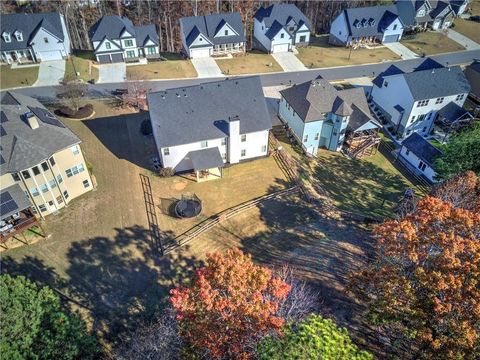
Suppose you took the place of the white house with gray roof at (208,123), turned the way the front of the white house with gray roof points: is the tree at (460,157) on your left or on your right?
on your right

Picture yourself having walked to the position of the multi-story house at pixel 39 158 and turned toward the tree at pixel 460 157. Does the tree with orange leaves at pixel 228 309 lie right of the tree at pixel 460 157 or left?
right

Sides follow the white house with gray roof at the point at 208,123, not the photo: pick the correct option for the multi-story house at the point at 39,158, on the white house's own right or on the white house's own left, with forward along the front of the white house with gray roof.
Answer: on the white house's own left

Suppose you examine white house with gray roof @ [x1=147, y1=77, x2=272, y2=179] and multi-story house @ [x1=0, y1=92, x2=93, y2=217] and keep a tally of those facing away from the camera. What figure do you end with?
2

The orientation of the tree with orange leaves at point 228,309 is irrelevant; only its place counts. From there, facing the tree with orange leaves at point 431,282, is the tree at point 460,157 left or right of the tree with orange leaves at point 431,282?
left

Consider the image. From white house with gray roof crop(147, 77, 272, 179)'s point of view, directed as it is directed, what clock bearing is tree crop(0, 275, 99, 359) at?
The tree is roughly at 7 o'clock from the white house with gray roof.

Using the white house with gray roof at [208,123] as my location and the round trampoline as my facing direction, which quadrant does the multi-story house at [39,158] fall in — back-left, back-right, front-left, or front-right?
front-right

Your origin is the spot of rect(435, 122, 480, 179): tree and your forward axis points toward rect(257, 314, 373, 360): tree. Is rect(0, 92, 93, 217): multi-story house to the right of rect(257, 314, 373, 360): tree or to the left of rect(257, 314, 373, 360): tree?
right

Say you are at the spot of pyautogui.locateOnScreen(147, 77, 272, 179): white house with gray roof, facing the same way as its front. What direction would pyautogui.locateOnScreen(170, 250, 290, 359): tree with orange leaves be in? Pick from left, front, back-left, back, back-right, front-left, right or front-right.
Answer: back

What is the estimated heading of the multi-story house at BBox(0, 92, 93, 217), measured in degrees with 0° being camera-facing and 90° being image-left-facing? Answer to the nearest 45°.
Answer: approximately 180°

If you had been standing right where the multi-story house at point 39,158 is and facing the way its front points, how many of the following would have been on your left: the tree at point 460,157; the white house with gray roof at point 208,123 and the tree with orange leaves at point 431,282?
0

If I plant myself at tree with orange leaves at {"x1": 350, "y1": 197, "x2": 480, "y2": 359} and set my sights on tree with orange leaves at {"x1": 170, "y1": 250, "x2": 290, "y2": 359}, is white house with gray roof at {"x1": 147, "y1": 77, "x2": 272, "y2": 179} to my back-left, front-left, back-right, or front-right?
front-right

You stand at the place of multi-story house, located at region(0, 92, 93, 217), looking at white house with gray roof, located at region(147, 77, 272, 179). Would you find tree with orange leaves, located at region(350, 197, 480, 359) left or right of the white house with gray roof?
right

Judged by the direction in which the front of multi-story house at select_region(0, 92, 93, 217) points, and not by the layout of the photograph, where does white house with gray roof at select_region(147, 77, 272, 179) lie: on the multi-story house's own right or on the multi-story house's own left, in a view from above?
on the multi-story house's own right

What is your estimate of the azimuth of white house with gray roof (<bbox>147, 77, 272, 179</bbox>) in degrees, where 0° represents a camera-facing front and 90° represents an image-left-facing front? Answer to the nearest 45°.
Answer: approximately 180°

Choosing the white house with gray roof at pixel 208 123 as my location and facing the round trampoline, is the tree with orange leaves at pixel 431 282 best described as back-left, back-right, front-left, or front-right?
front-left

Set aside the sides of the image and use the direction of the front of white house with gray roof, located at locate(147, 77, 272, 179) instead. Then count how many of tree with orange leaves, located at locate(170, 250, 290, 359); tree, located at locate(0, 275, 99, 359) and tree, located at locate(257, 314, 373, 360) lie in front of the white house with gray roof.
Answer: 0
